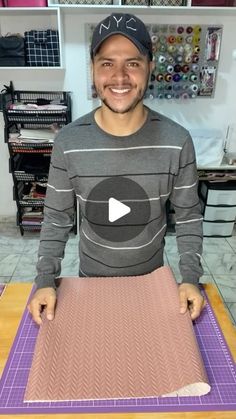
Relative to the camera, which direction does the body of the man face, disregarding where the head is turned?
toward the camera

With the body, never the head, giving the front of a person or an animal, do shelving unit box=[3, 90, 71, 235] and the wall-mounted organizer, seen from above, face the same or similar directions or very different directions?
same or similar directions

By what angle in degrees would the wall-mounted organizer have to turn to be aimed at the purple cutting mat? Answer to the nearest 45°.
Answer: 0° — it already faces it

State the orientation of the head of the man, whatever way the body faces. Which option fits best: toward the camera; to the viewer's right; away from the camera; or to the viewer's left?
toward the camera

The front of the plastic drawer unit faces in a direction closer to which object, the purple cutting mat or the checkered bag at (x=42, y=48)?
the purple cutting mat

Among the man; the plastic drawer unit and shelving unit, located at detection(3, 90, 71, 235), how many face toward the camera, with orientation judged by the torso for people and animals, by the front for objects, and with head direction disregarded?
3

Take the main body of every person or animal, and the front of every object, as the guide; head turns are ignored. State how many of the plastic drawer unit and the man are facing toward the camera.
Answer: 2

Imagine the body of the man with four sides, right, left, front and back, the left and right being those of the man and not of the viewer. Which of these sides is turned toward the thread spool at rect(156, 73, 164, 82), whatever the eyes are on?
back

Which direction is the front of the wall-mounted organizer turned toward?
toward the camera

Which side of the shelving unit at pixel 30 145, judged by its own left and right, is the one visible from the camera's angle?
front

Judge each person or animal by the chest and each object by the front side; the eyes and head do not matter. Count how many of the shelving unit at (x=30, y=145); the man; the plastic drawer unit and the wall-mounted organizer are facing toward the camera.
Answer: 4

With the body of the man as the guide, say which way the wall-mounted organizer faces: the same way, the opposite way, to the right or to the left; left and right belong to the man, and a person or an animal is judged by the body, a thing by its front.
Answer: the same way

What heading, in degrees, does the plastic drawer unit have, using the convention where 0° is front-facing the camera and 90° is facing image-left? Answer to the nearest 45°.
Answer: approximately 0°
